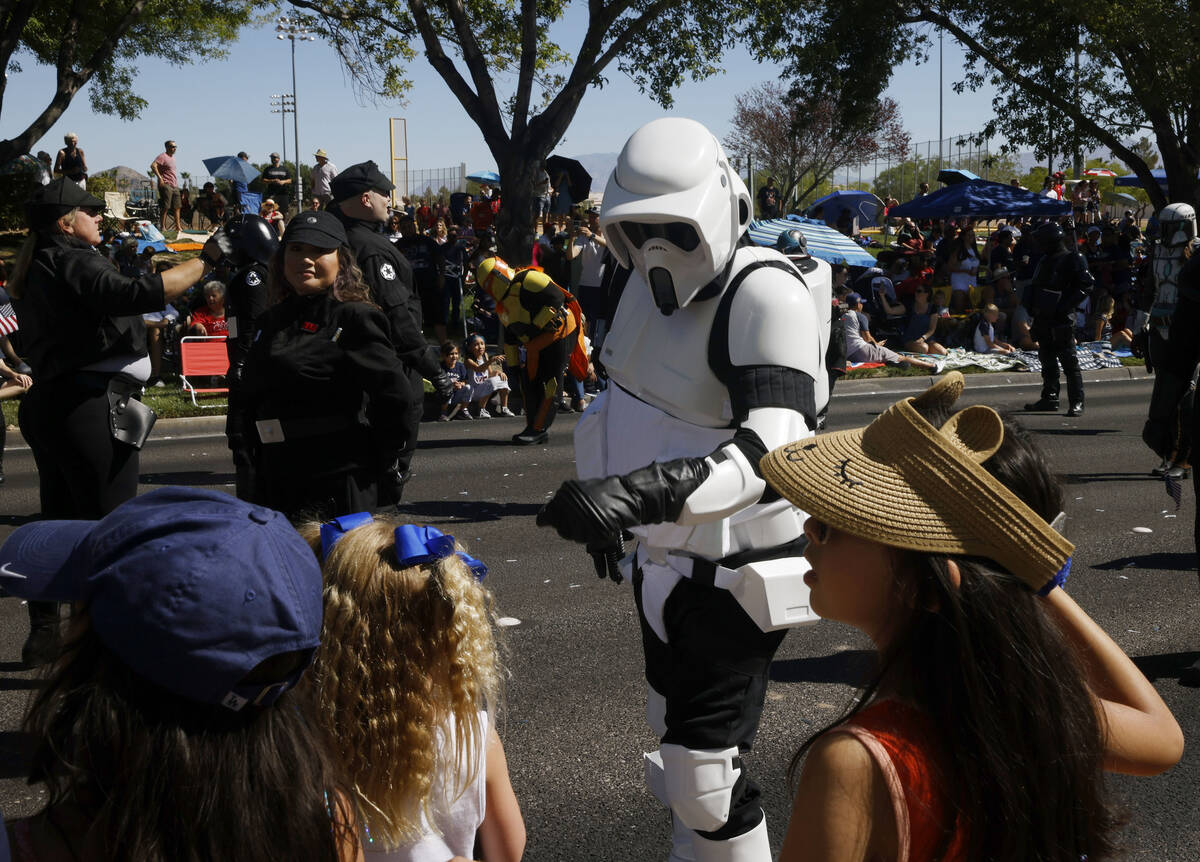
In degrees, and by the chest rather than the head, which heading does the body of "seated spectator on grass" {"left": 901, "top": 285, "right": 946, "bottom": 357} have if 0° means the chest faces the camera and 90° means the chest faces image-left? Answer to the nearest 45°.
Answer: approximately 0°

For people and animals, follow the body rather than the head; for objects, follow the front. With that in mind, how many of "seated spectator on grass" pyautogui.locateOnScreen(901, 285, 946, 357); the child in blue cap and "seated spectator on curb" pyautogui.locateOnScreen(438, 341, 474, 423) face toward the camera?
2

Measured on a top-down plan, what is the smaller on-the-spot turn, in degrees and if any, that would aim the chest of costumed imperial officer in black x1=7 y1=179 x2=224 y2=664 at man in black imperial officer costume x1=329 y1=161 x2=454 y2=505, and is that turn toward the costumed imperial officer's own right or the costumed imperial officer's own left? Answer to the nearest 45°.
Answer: approximately 45° to the costumed imperial officer's own left

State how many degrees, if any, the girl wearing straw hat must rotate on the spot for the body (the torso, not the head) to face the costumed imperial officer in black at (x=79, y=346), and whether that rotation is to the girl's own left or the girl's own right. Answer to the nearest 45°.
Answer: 0° — they already face them

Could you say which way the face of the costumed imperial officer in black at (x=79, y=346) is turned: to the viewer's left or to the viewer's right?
to the viewer's right

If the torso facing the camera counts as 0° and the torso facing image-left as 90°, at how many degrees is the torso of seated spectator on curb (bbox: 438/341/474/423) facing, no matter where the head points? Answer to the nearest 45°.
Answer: approximately 0°

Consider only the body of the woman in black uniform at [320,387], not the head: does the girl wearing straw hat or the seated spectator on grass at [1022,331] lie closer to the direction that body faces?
the girl wearing straw hat

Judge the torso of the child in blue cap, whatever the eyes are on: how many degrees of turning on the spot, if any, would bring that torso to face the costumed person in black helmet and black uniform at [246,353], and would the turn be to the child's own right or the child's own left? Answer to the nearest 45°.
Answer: approximately 45° to the child's own right
